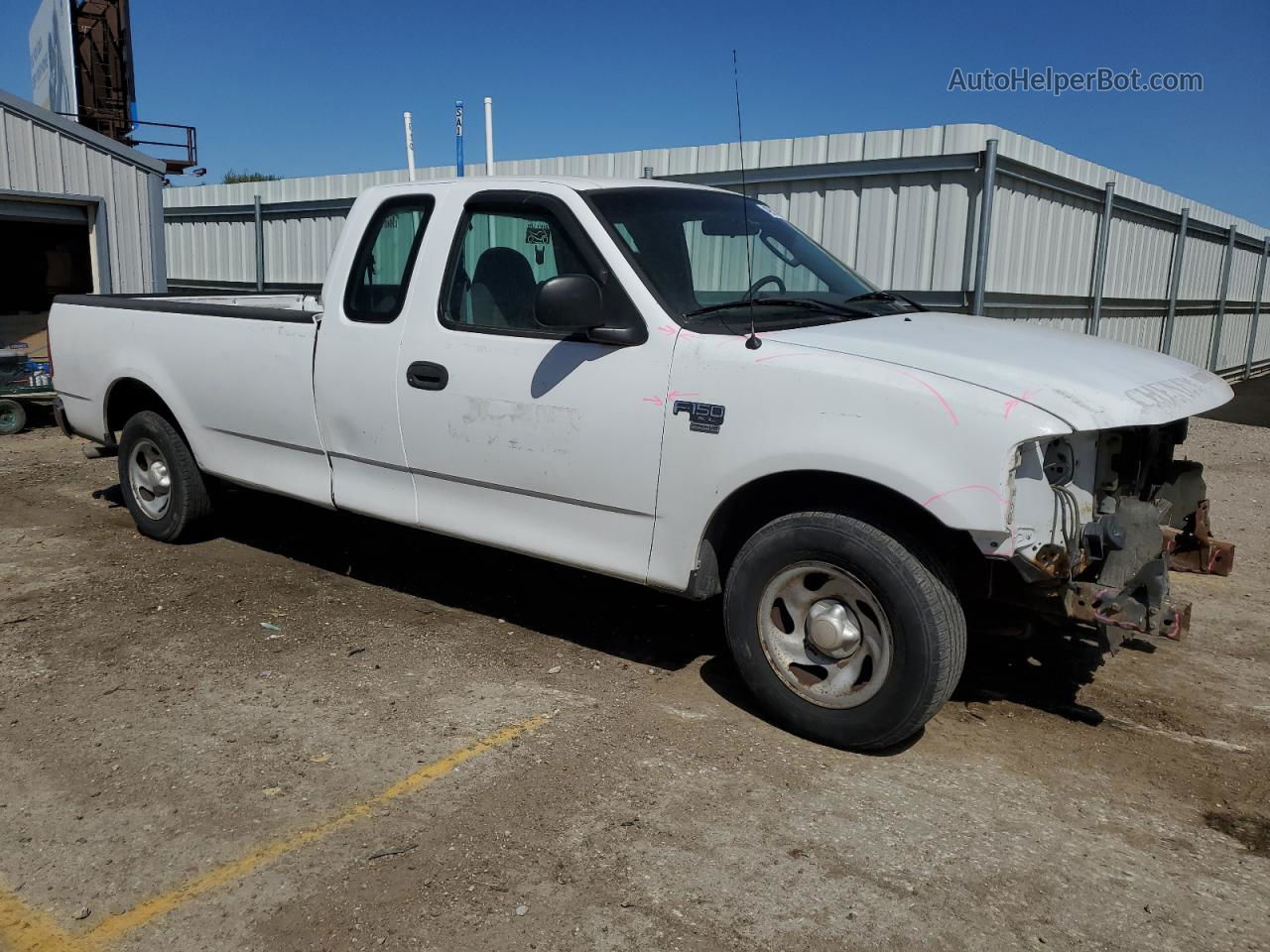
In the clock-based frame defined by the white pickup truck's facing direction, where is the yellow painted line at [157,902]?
The yellow painted line is roughly at 3 o'clock from the white pickup truck.

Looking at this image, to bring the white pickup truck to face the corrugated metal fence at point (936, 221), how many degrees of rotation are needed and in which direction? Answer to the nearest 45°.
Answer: approximately 135° to its left

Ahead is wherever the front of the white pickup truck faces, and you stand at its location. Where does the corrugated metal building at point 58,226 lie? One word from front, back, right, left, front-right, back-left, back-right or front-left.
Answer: back
